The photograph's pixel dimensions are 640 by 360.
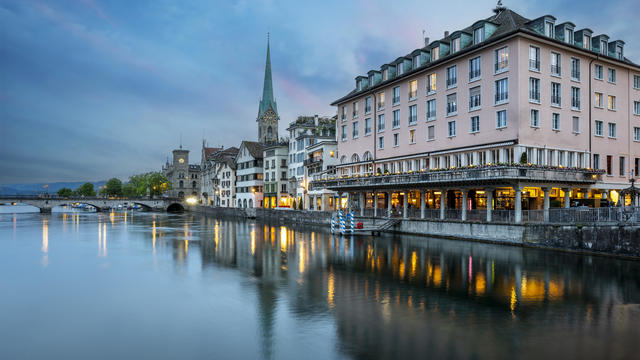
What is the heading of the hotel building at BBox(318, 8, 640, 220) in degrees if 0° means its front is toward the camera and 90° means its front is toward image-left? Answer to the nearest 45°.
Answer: approximately 45°
